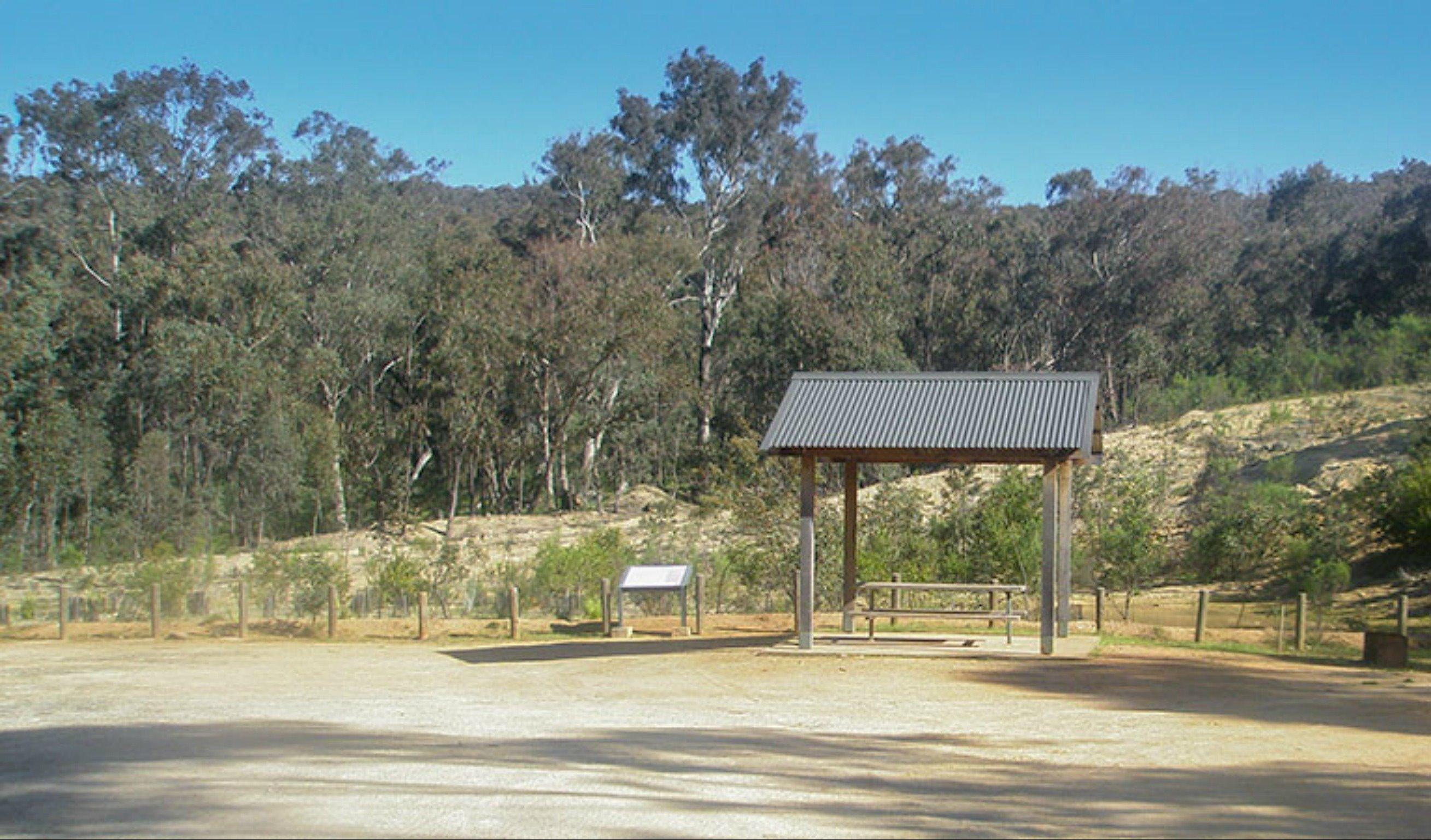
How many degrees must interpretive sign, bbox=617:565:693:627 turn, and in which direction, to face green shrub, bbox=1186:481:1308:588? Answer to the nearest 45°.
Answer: approximately 135° to its left

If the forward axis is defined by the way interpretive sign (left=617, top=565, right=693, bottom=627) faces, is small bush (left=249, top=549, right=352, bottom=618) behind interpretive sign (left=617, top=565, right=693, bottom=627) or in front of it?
behind

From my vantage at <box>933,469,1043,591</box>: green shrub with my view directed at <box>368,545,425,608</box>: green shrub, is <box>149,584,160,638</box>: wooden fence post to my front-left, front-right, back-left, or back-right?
front-left

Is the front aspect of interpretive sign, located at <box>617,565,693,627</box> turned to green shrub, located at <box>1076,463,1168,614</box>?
no

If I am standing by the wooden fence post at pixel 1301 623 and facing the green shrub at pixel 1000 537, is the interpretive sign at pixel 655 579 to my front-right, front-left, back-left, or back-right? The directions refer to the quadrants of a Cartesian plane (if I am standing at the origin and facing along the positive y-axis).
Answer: front-left

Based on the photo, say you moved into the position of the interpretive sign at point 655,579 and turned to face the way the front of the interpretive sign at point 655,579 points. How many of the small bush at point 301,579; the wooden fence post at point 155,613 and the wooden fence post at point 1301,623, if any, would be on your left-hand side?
1

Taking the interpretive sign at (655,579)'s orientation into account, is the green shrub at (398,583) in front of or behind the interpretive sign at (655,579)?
behind

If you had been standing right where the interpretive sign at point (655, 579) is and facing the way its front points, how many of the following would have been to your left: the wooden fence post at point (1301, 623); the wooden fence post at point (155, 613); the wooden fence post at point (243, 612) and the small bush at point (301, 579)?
1

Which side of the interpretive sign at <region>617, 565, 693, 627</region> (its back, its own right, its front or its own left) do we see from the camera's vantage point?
front

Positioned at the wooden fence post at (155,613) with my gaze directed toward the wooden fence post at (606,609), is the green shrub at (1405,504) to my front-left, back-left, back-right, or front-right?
front-left

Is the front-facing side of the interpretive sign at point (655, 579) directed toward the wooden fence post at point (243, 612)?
no

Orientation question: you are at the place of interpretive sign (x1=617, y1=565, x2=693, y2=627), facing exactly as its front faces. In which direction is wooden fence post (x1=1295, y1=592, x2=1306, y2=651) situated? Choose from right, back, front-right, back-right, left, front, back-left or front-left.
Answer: left
